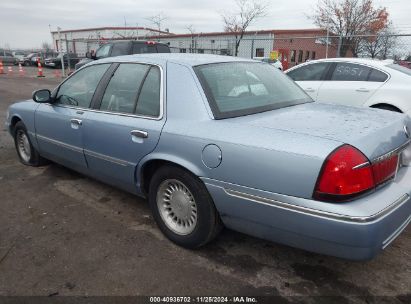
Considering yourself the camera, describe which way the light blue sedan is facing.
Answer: facing away from the viewer and to the left of the viewer

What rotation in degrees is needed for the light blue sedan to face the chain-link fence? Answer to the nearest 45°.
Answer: approximately 45° to its right

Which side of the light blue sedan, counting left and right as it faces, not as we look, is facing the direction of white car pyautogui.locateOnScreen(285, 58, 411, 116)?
right

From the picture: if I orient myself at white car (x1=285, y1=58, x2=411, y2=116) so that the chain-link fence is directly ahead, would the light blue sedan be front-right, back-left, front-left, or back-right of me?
back-left
